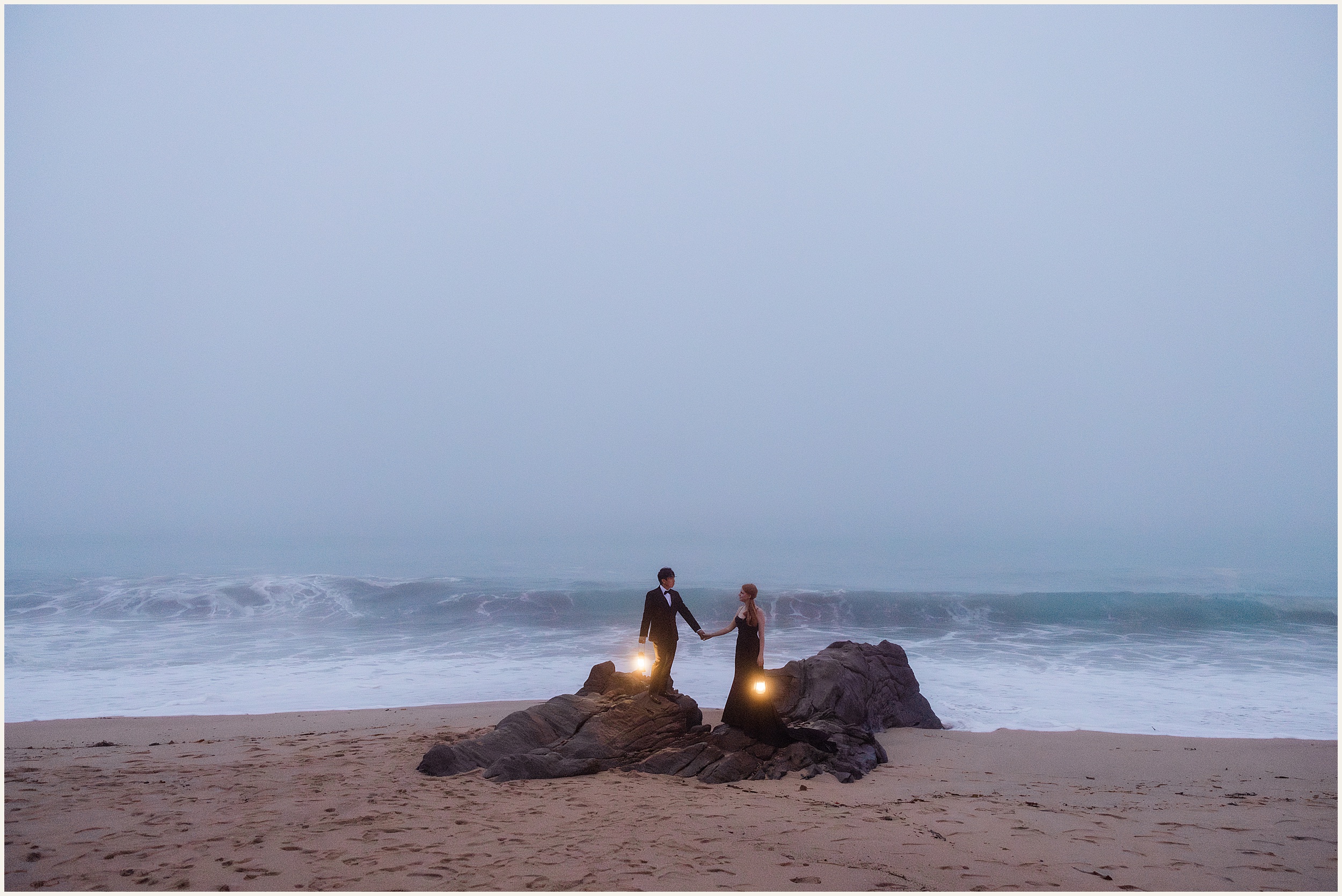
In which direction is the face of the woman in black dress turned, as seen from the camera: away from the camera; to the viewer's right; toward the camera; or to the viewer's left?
to the viewer's left

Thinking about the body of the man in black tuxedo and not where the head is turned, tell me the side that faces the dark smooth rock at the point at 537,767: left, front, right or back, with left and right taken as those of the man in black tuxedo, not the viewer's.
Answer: right

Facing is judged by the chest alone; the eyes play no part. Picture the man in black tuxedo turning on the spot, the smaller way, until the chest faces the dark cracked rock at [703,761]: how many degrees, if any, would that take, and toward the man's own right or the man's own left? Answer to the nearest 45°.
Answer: approximately 45° to the man's own right

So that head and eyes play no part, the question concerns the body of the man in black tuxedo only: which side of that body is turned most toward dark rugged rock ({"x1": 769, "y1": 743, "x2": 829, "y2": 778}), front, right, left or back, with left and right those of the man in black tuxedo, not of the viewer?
front

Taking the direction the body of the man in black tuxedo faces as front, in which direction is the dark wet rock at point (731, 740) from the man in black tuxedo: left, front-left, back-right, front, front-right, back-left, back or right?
front

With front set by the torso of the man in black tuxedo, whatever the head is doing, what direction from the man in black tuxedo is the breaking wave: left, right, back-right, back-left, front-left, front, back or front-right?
back-left

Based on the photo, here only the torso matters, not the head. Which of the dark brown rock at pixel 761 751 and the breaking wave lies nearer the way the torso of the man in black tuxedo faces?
the dark brown rock

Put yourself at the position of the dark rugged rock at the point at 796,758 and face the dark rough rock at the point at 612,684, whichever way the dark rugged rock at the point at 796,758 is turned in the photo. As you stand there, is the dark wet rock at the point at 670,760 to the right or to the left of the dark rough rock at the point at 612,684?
left

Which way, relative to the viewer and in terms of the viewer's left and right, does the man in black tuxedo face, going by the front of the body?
facing the viewer and to the right of the viewer

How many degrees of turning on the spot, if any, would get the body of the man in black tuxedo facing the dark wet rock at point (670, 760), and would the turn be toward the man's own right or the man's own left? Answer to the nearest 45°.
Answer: approximately 45° to the man's own right
